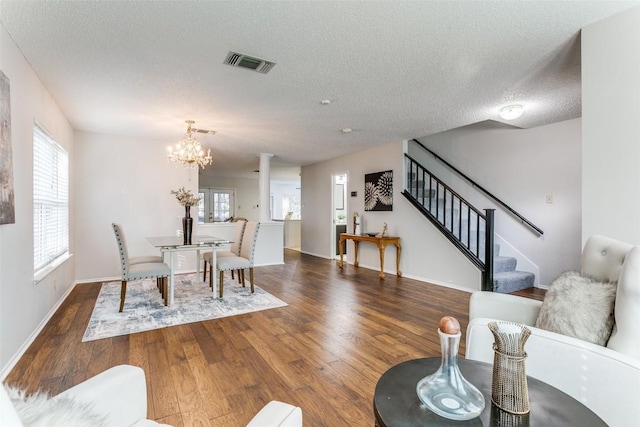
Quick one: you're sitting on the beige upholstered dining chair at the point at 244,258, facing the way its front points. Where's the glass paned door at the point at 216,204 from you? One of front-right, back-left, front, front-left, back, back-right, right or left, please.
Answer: right

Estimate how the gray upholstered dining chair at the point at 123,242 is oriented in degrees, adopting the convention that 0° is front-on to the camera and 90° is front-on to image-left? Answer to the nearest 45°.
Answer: approximately 270°

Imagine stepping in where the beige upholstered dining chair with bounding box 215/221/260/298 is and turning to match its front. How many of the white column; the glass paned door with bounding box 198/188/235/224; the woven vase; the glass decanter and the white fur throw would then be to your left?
3

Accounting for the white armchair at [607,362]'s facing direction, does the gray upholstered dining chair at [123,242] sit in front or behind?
in front

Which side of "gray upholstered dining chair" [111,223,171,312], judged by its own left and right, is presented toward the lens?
right

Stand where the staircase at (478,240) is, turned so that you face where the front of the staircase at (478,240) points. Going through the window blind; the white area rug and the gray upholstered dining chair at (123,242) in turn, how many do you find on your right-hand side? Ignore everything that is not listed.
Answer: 3

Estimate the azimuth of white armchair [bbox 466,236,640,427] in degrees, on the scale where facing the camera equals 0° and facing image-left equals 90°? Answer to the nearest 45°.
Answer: approximately 45°

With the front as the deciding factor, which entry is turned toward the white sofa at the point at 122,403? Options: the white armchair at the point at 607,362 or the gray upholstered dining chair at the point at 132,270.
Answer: the white armchair at the point at 607,362

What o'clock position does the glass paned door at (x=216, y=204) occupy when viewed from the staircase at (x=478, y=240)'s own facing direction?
The glass paned door is roughly at 5 o'clock from the staircase.

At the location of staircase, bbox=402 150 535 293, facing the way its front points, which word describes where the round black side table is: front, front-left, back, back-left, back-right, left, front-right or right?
front-right

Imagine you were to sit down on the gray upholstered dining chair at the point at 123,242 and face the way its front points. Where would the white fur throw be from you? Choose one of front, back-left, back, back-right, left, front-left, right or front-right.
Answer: right

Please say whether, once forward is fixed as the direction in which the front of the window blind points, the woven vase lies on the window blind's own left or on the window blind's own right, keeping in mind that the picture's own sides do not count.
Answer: on the window blind's own right

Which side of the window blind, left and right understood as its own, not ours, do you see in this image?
right

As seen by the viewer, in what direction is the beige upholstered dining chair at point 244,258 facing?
to the viewer's left

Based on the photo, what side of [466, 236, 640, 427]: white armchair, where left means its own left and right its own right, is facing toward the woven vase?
left

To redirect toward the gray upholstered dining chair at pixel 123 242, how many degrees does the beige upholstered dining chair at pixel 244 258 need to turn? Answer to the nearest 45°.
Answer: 0° — it already faces it
